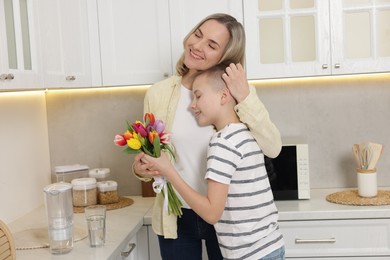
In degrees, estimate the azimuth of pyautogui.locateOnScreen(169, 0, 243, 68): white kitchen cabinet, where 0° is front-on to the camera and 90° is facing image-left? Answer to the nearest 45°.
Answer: approximately 0°

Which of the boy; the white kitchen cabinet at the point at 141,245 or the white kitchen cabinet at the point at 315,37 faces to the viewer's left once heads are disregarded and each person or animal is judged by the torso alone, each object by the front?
the boy

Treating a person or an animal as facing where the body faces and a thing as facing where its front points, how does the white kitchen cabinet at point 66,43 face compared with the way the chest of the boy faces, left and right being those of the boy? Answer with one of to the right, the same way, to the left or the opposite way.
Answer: to the left

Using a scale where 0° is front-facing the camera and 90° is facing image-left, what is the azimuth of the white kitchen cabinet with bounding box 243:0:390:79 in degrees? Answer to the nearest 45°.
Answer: approximately 0°

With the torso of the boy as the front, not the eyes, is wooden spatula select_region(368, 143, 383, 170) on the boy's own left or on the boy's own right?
on the boy's own right

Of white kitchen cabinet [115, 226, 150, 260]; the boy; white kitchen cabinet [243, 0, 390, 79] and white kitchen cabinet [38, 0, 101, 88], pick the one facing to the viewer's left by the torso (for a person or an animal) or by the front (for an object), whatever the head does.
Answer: the boy

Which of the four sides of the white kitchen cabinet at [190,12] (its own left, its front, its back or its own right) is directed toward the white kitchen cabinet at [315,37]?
left

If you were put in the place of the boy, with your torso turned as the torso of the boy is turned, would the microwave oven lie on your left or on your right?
on your right

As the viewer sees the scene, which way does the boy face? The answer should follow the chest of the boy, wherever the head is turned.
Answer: to the viewer's left

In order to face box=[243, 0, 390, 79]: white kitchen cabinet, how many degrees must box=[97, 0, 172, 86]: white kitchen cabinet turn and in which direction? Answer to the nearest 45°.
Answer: approximately 90° to its left

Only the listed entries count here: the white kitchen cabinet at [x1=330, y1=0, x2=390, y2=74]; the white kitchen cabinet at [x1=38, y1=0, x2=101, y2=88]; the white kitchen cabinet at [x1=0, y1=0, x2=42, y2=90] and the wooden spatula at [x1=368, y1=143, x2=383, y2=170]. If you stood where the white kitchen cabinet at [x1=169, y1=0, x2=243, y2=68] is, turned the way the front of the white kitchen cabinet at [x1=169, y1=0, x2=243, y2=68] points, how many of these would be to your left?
2
